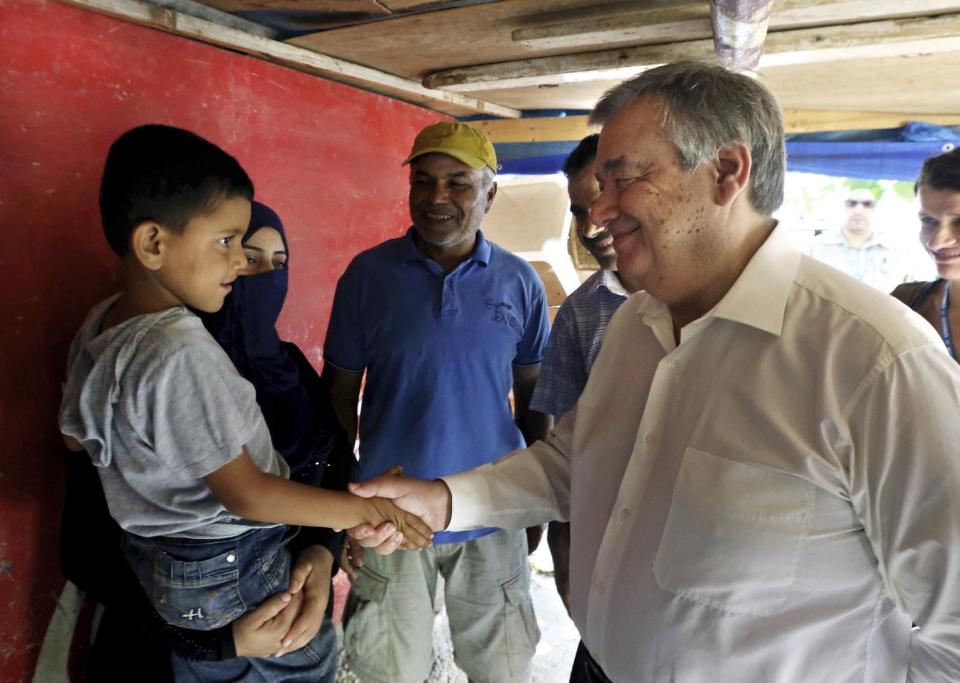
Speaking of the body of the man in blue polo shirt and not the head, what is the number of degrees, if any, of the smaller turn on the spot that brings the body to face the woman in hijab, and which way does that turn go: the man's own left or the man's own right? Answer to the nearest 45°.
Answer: approximately 45° to the man's own right

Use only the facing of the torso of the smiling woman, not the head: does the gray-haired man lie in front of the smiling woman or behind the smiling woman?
in front

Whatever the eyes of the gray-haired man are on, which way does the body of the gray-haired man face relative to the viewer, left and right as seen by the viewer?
facing the viewer and to the left of the viewer

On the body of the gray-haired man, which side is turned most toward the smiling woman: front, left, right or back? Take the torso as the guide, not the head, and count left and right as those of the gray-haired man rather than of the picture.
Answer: back

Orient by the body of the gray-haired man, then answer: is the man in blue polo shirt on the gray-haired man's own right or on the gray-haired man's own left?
on the gray-haired man's own right

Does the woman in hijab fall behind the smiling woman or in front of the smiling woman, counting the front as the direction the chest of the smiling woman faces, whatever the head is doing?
in front

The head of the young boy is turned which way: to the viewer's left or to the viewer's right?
to the viewer's right

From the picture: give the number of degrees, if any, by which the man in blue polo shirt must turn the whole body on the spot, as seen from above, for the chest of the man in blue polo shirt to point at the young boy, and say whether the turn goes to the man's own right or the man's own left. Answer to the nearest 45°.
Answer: approximately 45° to the man's own right

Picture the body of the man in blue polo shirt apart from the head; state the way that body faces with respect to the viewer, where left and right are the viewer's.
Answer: facing the viewer

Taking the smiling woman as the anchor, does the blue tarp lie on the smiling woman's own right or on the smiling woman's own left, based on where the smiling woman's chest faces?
on the smiling woman's own right

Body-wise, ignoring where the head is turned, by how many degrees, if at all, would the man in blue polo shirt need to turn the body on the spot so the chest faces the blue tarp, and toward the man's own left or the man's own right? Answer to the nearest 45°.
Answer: approximately 135° to the man's own left

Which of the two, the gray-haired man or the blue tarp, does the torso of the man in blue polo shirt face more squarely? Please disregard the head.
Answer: the gray-haired man
